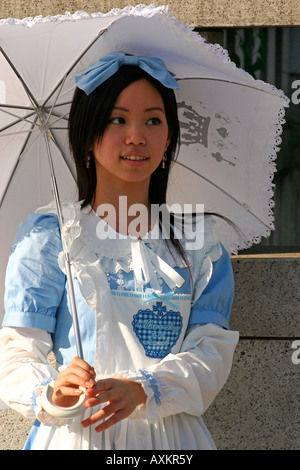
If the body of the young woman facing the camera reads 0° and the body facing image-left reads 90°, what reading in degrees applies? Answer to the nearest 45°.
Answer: approximately 315°
